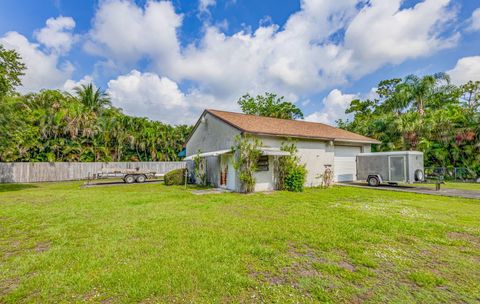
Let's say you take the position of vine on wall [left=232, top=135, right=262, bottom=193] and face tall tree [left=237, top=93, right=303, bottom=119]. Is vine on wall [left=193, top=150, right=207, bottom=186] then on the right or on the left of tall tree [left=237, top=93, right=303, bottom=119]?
left

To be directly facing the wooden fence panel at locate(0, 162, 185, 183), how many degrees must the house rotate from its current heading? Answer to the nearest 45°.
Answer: approximately 135° to its right

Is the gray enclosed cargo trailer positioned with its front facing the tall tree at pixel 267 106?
no

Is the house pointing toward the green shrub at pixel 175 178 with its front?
no

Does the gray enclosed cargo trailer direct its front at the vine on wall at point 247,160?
no

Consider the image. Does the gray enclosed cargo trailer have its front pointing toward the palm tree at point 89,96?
no

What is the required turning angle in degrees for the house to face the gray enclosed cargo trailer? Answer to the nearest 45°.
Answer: approximately 45° to its left

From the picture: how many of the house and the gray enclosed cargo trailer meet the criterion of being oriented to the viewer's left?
0

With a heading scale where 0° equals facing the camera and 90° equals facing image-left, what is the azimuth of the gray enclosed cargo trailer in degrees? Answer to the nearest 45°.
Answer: approximately 315°

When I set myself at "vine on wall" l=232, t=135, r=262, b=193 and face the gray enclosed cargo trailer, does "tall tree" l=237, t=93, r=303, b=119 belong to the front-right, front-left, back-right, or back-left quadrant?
front-left
